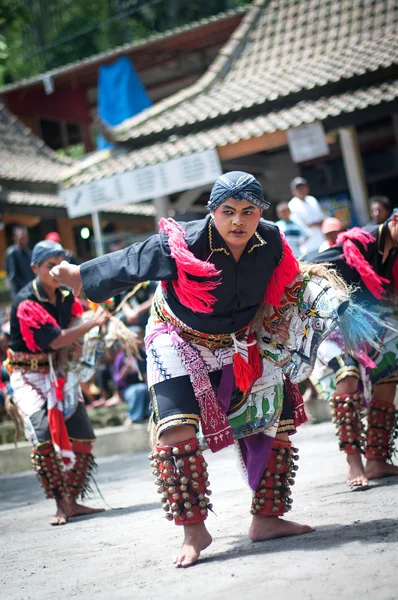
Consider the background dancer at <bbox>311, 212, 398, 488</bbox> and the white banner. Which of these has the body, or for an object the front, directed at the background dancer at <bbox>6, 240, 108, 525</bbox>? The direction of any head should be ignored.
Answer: the white banner

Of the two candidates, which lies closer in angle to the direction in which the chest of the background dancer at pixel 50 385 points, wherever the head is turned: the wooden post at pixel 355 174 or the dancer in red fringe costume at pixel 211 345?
the dancer in red fringe costume

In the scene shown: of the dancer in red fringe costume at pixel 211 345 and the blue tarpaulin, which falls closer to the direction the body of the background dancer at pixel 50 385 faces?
the dancer in red fringe costume

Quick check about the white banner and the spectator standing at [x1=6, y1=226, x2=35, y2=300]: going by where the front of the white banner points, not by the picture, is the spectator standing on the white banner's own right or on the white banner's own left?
on the white banner's own right

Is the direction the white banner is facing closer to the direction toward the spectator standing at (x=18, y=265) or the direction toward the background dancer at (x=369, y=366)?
the background dancer

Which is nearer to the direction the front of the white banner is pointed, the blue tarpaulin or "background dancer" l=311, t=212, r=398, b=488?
the background dancer

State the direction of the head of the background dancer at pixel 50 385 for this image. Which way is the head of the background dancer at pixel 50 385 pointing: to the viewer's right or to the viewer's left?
to the viewer's right

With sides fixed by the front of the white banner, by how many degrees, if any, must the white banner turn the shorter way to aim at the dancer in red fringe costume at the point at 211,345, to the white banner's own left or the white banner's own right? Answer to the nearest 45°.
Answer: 0° — it already faces them

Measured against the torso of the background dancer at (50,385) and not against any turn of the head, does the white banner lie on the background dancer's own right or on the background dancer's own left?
on the background dancer's own left
